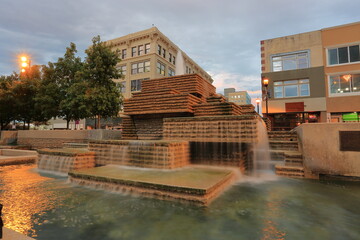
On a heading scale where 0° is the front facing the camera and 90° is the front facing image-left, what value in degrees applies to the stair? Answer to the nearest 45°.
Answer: approximately 0°

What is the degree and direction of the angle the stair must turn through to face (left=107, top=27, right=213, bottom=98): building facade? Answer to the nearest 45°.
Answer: approximately 135° to its right

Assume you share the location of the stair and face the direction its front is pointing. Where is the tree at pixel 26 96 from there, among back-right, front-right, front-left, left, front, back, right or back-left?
right

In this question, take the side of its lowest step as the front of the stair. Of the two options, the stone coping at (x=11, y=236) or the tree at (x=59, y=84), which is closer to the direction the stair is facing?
the stone coping

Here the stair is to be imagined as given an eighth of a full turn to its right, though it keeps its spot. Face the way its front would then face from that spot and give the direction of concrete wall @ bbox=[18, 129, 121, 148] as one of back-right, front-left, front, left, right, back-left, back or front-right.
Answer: front-right

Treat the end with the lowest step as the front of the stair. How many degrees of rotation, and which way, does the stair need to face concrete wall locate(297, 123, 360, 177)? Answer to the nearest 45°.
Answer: approximately 45° to its left

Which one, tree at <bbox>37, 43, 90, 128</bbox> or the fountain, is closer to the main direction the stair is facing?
the fountain

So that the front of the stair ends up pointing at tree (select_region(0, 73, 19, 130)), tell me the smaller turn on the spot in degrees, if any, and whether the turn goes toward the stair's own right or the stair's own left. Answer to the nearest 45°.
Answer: approximately 90° to the stair's own right

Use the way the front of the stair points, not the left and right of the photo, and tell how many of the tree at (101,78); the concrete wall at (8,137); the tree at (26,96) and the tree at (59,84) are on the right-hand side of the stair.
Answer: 4

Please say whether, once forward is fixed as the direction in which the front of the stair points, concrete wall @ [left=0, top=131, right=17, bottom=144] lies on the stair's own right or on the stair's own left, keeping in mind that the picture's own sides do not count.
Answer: on the stair's own right

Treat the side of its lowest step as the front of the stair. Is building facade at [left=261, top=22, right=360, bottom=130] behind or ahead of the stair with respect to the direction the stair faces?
behind

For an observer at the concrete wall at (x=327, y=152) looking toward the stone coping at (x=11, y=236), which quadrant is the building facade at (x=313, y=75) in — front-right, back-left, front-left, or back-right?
back-right

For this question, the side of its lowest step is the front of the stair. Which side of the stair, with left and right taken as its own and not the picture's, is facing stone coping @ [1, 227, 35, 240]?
front

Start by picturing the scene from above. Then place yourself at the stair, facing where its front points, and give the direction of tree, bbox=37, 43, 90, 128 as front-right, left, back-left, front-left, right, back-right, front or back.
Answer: right
